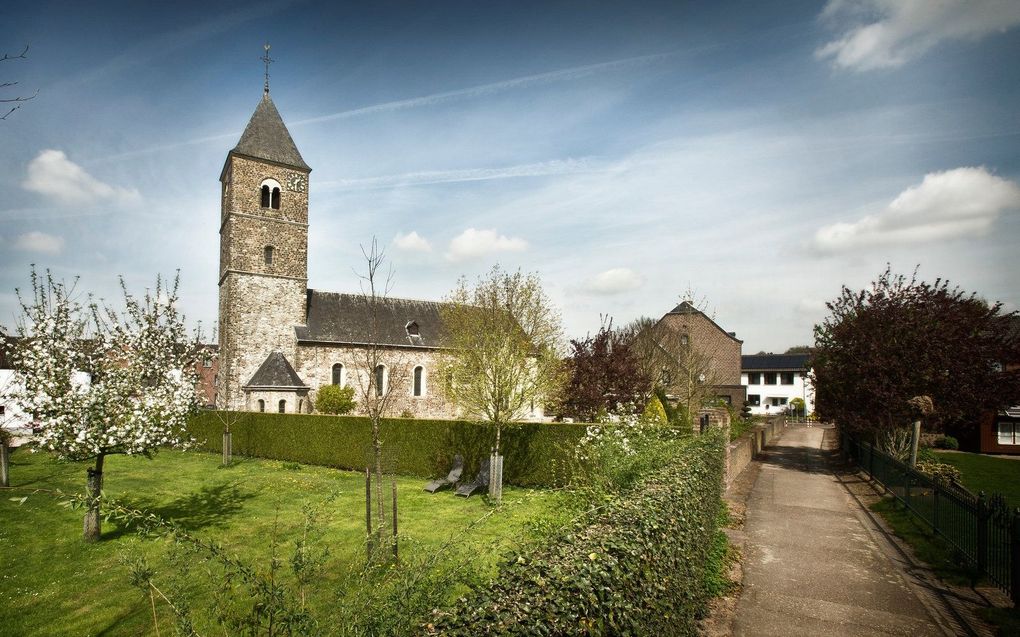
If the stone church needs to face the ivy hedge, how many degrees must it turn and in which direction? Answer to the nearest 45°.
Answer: approximately 90° to its left

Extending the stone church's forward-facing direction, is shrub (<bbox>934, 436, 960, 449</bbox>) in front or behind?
behind

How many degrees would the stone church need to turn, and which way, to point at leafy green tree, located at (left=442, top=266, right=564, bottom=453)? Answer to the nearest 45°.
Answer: approximately 90° to its left

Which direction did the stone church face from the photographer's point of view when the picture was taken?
facing to the left of the viewer
